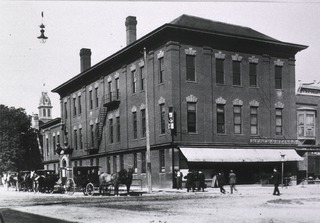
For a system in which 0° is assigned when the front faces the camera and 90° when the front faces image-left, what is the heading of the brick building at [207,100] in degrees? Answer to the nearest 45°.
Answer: approximately 315°

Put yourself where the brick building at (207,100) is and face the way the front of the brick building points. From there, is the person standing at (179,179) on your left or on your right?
on your right

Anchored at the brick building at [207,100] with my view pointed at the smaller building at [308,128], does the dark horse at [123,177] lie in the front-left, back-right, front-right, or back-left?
back-right

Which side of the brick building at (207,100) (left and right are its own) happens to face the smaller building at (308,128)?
left

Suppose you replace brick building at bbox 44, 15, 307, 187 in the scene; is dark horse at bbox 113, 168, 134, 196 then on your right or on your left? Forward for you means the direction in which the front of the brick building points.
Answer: on your right
